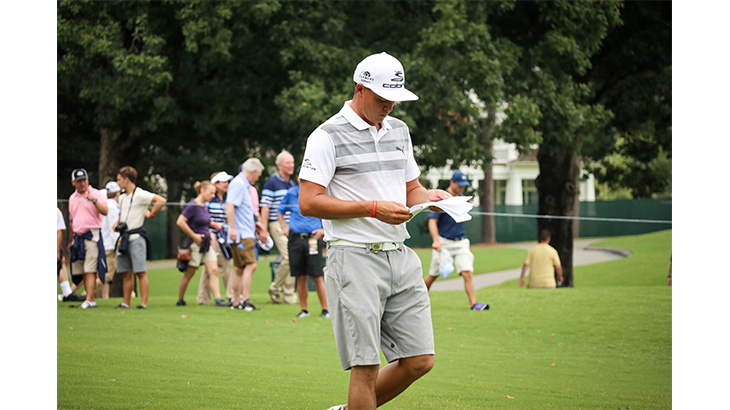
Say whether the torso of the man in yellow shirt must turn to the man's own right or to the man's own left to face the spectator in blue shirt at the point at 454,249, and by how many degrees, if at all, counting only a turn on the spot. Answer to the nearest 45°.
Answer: approximately 180°

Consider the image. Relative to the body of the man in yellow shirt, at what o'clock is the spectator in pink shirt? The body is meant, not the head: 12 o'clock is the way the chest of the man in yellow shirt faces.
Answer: The spectator in pink shirt is roughly at 8 o'clock from the man in yellow shirt.

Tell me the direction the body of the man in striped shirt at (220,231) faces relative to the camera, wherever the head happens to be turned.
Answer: to the viewer's right

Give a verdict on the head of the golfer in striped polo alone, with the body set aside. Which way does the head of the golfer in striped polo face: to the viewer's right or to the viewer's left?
to the viewer's right

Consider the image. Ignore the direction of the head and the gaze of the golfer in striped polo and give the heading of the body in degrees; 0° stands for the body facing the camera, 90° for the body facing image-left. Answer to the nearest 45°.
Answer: approximately 315°

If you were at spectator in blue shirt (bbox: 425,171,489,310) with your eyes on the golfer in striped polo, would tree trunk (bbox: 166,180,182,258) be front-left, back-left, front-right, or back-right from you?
back-right

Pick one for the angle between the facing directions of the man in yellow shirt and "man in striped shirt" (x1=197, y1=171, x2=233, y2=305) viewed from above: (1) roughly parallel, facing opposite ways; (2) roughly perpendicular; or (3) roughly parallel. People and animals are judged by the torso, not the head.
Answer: roughly perpendicular

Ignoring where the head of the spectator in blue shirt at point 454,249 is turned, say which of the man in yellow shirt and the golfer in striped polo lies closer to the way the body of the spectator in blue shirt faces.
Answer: the golfer in striped polo

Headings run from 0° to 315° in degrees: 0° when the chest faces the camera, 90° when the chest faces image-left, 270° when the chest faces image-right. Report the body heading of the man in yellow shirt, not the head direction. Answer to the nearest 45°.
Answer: approximately 180°
